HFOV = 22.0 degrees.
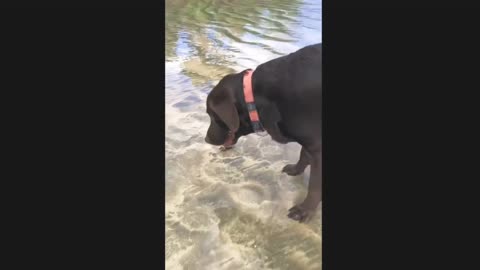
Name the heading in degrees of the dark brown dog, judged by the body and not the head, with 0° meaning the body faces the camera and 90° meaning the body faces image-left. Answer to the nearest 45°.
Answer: approximately 90°
